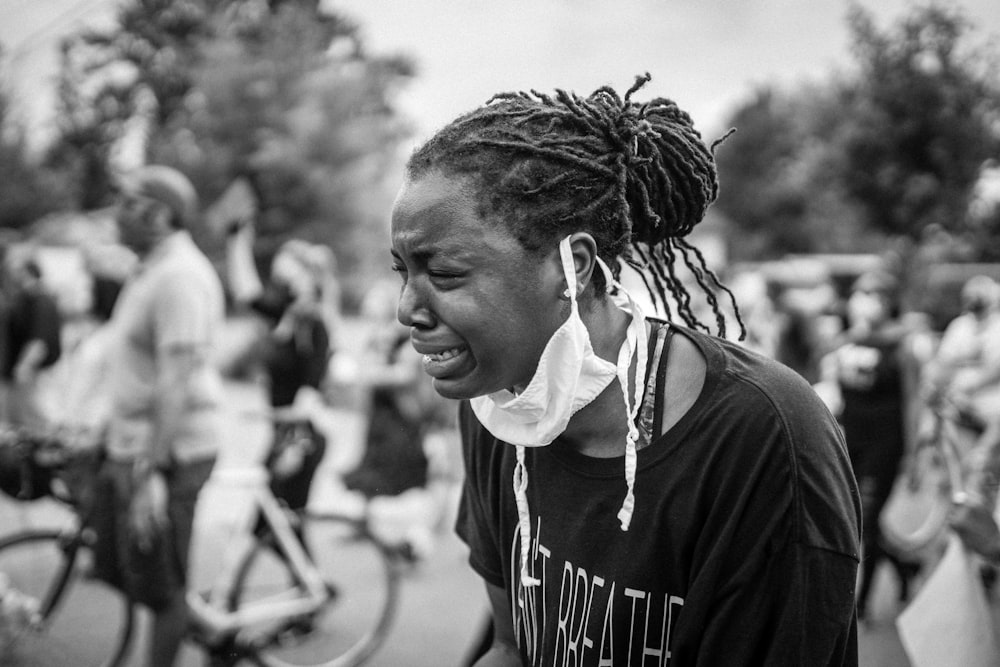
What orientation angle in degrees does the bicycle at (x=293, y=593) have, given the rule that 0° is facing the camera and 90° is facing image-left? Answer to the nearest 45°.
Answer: approximately 90°

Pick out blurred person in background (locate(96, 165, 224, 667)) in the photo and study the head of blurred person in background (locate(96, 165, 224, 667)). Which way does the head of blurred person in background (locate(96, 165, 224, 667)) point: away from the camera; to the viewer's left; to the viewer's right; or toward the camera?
to the viewer's left

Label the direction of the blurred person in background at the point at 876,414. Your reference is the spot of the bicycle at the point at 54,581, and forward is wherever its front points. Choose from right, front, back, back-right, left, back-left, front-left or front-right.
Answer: back

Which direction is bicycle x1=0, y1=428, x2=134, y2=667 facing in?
to the viewer's left

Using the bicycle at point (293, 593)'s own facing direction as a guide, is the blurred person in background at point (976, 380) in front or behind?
behind

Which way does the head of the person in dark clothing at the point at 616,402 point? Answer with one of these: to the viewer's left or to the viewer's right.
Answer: to the viewer's left

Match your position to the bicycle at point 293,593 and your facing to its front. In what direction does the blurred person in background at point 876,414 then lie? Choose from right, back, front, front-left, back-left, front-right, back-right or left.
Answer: back

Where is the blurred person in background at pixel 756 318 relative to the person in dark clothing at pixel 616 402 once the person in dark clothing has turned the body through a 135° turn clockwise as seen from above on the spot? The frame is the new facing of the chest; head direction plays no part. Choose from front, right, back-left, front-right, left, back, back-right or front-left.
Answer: front

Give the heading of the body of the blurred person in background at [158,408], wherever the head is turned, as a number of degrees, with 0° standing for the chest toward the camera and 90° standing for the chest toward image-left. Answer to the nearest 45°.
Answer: approximately 90°
